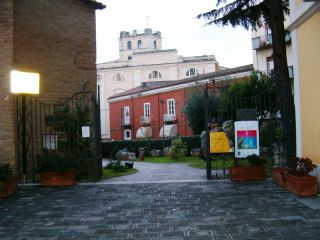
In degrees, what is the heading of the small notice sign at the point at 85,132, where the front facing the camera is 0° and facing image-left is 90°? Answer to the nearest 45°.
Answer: approximately 0°

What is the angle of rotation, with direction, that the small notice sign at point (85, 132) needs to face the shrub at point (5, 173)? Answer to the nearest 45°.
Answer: approximately 45° to its right

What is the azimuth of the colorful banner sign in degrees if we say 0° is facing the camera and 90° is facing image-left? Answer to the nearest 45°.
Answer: approximately 0°

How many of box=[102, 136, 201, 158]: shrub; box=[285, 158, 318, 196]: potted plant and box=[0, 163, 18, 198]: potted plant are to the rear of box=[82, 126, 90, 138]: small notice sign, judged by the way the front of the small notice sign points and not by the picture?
1

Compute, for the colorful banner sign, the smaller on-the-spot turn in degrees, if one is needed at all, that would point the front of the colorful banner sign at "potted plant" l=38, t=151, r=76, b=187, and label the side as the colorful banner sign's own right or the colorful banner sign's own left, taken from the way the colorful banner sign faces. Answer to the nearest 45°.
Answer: approximately 90° to the colorful banner sign's own right

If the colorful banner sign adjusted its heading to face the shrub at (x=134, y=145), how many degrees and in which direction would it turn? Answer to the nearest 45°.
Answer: approximately 135° to its right

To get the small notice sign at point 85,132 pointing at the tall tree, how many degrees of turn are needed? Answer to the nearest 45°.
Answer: approximately 90° to its left

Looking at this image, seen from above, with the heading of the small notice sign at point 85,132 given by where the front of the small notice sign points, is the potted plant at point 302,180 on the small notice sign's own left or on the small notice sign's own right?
on the small notice sign's own left

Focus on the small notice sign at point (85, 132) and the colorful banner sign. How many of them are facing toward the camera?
2

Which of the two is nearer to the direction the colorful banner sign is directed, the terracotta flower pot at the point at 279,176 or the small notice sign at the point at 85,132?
the terracotta flower pot

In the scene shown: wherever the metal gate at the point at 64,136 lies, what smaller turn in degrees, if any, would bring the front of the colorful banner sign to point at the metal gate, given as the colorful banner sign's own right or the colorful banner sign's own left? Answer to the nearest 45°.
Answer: approximately 90° to the colorful banner sign's own right

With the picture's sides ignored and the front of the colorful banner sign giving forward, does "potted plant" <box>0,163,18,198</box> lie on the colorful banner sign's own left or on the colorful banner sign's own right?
on the colorful banner sign's own right
